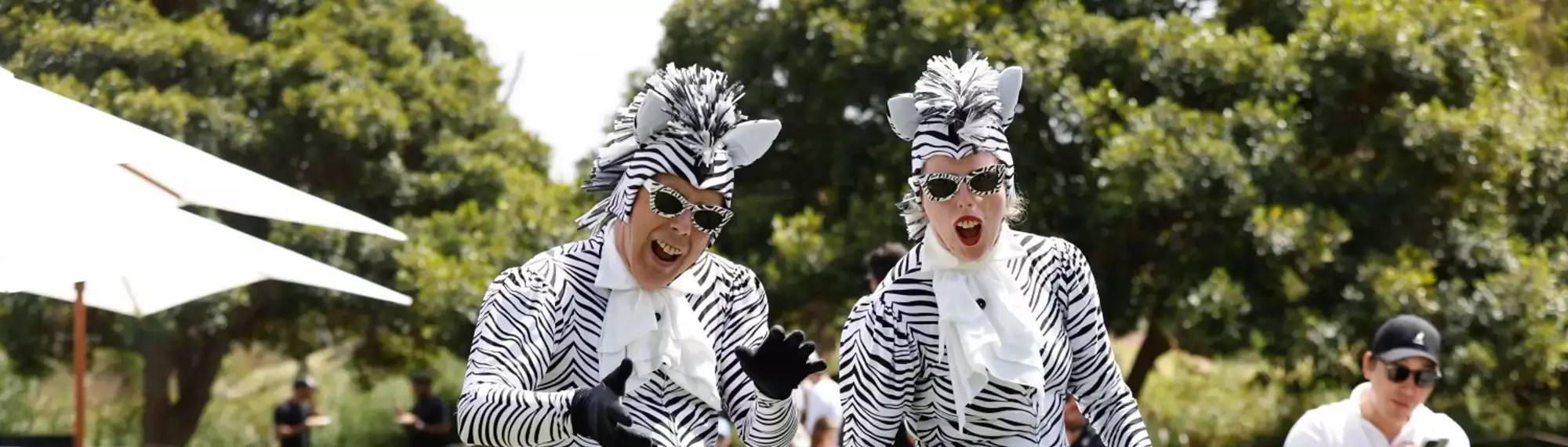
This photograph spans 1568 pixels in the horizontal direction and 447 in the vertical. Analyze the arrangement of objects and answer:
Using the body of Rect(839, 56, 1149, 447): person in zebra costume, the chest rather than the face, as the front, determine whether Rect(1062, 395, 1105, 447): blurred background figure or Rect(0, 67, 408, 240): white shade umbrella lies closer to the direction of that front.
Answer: the white shade umbrella

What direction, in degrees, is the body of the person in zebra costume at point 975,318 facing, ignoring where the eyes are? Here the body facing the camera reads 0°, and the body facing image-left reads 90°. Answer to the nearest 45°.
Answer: approximately 0°

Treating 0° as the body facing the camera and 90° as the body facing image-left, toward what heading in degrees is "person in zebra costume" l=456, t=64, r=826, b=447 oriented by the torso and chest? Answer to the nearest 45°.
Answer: approximately 315°

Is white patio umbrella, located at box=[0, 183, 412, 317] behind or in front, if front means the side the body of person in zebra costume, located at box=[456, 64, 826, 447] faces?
behind

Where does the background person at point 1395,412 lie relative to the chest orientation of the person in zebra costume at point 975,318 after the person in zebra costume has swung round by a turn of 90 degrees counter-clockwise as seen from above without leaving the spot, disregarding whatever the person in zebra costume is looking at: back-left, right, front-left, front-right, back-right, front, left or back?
front-left

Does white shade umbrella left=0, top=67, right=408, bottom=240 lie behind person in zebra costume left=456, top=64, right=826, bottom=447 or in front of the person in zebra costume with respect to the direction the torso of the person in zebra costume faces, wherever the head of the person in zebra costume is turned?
behind

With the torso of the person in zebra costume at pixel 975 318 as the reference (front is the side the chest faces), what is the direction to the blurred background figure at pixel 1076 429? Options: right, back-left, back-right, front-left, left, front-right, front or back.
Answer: back
